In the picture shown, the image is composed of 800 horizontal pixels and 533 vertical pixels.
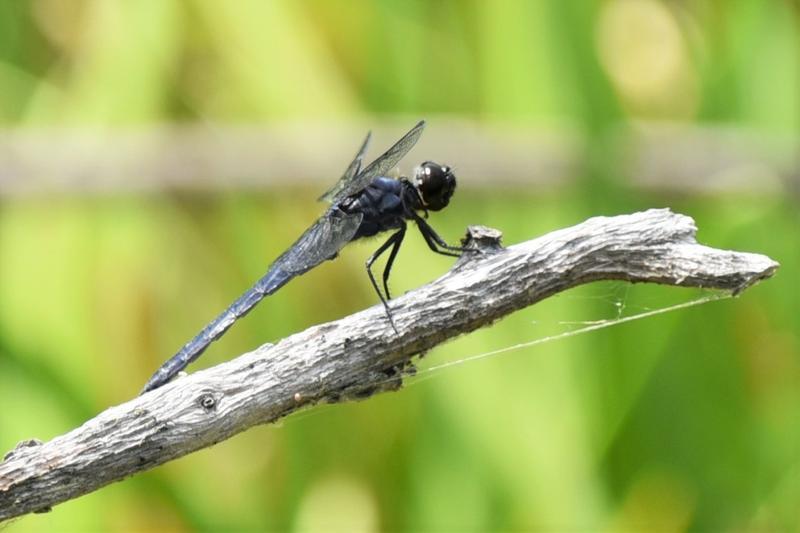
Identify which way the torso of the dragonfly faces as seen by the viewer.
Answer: to the viewer's right

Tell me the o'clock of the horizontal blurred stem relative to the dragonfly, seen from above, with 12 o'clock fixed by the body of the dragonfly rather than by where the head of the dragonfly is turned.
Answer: The horizontal blurred stem is roughly at 9 o'clock from the dragonfly.
